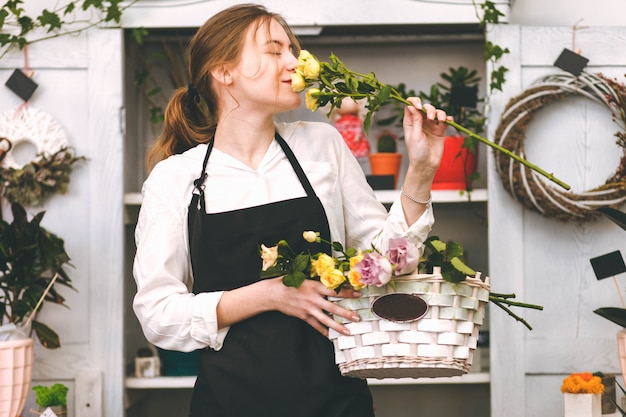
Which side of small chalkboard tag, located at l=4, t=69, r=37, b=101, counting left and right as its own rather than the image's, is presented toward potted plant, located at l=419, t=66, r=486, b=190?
left

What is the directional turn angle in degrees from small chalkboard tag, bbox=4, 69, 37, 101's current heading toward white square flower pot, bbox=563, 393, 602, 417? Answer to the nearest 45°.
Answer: approximately 45° to its left

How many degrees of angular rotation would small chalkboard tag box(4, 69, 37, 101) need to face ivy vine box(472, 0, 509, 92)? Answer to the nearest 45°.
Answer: approximately 90° to its left

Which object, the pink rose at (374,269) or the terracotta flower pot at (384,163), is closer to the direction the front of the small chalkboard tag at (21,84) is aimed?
the pink rose

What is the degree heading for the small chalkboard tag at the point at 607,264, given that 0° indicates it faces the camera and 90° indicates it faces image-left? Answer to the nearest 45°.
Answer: approximately 0°
